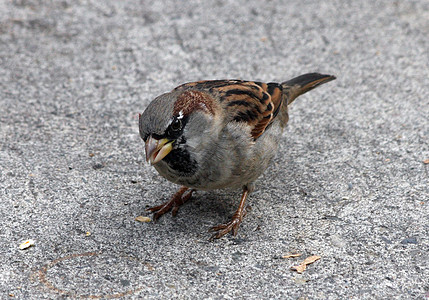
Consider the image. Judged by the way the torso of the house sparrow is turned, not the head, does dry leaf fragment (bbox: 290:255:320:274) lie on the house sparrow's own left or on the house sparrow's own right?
on the house sparrow's own left

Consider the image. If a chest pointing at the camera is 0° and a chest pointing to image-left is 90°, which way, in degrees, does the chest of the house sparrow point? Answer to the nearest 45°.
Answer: approximately 45°
